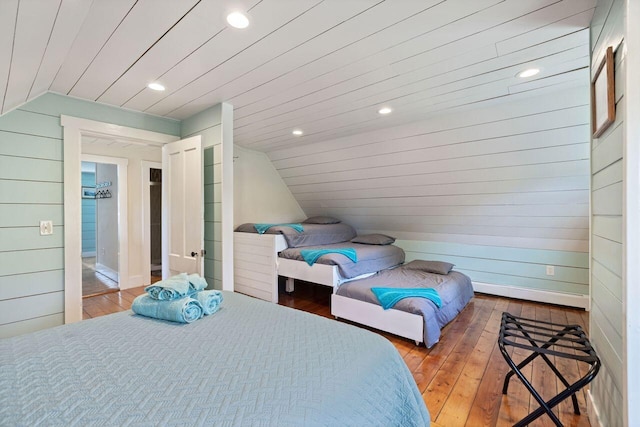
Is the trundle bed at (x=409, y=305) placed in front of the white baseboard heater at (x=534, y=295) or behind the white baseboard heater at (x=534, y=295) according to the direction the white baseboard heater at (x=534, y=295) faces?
in front

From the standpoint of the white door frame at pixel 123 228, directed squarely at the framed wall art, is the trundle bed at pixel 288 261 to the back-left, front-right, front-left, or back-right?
front-left

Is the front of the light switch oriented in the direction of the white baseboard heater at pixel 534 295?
no

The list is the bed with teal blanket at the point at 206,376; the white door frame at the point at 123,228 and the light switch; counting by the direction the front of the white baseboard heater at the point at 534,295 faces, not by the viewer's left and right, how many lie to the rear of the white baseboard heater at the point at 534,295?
0

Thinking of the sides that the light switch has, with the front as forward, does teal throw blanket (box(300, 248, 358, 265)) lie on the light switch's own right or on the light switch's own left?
on the light switch's own left

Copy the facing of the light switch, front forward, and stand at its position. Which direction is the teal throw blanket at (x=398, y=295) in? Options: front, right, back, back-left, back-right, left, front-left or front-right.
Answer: front-left

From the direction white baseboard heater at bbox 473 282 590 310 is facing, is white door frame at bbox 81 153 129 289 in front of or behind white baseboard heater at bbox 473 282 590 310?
in front

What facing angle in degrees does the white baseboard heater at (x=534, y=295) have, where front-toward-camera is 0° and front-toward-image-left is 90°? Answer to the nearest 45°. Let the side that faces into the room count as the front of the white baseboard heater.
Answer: approximately 45°

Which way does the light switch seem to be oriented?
toward the camera

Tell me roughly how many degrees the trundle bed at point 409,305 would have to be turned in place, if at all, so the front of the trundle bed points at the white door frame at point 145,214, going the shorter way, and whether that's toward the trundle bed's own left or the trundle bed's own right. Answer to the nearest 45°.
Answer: approximately 45° to the trundle bed's own right

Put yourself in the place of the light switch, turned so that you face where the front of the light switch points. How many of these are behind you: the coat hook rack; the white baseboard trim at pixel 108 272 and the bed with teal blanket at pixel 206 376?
2

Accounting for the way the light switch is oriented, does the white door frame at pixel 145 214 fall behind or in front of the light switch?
behind

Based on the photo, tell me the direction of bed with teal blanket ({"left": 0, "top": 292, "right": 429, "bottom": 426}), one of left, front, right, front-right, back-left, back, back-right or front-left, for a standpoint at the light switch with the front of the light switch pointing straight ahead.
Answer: front

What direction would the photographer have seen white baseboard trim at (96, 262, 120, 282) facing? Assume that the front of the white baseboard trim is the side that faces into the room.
facing the viewer and to the left of the viewer
